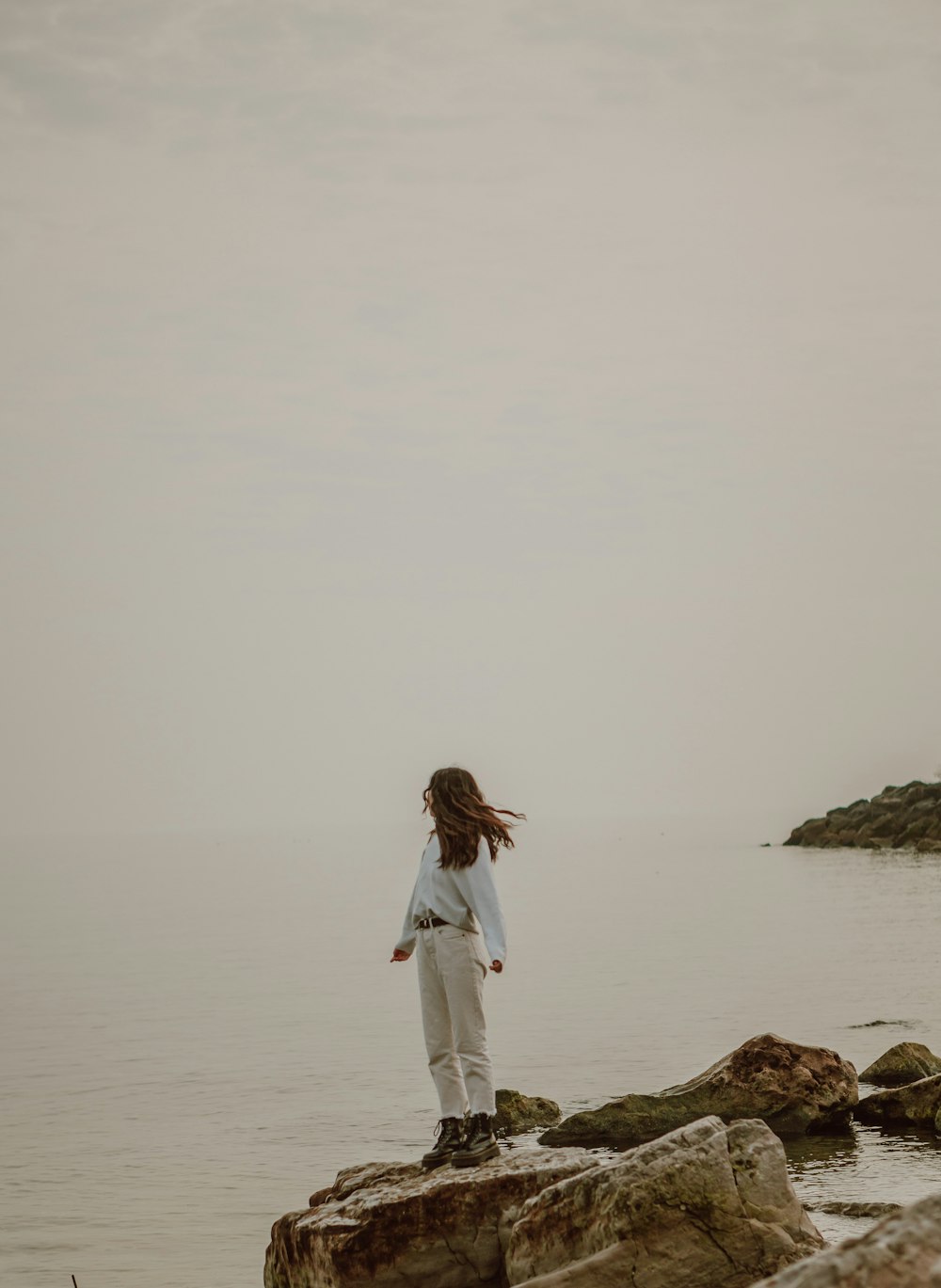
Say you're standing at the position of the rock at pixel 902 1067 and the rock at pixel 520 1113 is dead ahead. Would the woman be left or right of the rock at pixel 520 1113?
left

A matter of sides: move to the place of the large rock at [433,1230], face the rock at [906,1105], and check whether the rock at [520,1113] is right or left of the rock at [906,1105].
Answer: left

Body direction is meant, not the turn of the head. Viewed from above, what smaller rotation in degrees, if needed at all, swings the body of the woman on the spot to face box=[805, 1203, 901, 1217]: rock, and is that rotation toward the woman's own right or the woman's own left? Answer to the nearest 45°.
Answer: approximately 180°

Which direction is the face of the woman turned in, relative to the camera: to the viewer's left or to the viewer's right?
to the viewer's left

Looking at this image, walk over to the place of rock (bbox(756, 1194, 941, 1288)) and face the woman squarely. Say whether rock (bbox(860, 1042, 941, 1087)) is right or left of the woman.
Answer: right
